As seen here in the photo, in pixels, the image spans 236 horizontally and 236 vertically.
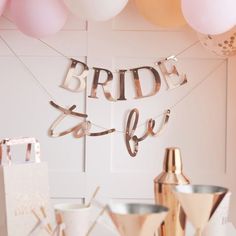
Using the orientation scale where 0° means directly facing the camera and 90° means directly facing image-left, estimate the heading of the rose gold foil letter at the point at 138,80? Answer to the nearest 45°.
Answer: approximately 0°

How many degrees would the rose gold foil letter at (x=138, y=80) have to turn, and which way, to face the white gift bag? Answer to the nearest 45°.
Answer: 0° — it already faces it

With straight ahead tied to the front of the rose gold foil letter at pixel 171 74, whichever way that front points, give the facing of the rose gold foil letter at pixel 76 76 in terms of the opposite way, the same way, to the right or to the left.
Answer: the same way

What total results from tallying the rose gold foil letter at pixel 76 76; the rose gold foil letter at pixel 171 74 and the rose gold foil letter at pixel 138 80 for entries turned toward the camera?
3

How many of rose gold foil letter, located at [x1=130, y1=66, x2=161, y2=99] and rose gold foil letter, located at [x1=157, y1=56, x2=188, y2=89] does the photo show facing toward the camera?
2

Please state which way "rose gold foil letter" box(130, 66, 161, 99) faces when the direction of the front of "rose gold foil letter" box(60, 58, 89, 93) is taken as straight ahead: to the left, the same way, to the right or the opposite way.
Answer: the same way

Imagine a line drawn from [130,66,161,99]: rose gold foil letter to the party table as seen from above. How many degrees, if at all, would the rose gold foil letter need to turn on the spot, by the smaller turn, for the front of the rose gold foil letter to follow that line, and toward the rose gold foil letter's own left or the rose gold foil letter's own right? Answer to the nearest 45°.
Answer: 0° — it already faces it

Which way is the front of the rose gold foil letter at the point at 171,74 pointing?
toward the camera

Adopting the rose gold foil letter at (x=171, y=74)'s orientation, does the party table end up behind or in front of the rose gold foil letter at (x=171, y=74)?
in front

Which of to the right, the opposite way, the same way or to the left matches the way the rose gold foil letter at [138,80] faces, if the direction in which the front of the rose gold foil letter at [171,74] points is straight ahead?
the same way

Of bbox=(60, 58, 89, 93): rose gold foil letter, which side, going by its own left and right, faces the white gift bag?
front
